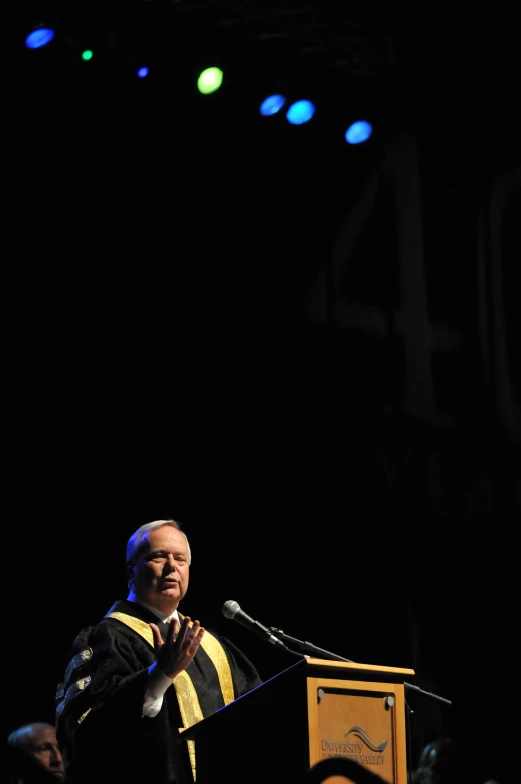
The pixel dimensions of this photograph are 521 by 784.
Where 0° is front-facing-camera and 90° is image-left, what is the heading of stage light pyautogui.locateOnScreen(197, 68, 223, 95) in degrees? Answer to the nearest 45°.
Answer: approximately 0°

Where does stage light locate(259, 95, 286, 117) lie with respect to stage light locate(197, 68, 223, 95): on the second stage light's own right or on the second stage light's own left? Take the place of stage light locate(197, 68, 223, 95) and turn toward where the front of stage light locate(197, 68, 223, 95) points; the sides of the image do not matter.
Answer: on the second stage light's own left

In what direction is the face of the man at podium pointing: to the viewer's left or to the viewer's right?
to the viewer's right

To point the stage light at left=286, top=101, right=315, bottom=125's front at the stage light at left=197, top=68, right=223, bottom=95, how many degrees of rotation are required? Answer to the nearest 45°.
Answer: approximately 45° to its right

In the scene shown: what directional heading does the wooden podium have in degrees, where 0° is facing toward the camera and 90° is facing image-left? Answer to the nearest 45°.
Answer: approximately 315°

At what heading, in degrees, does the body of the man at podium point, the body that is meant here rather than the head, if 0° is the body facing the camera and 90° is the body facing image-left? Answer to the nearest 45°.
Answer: approximately 315°

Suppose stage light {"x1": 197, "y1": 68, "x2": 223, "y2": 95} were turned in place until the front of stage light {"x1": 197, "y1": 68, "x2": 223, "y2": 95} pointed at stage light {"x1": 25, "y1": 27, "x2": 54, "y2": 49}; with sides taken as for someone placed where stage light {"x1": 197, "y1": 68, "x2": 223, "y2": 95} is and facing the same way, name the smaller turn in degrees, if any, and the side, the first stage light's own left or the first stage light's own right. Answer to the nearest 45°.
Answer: approximately 45° to the first stage light's own right
